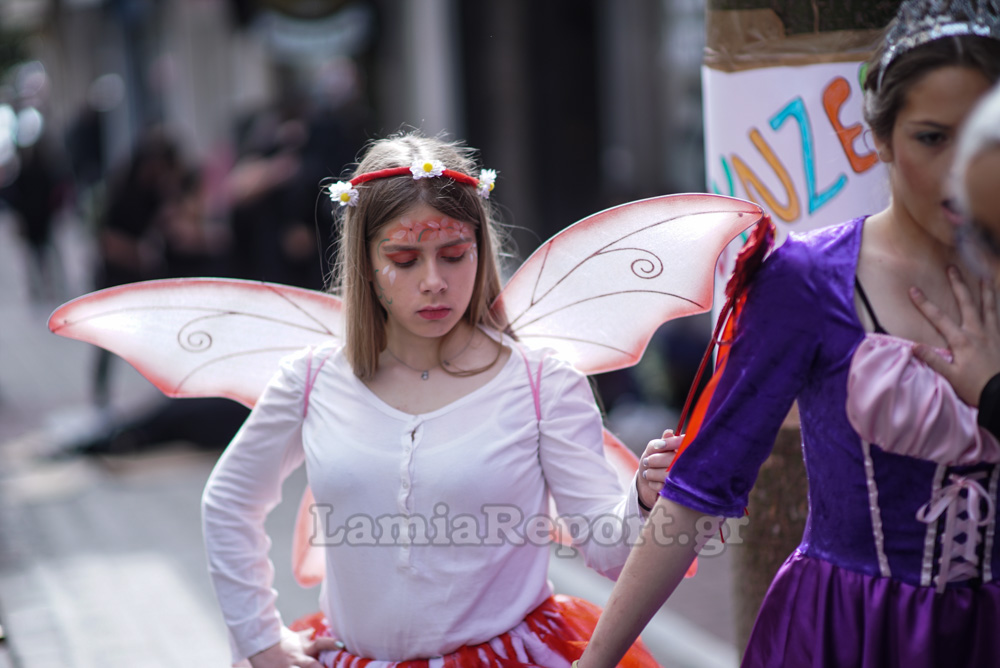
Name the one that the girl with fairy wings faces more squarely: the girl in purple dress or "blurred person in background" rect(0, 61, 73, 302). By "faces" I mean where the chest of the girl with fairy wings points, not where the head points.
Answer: the girl in purple dress

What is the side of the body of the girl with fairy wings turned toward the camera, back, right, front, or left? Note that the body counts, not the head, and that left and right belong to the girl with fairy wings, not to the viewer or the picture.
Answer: front

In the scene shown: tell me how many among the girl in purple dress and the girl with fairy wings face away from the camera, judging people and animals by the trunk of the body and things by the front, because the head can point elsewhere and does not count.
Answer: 0

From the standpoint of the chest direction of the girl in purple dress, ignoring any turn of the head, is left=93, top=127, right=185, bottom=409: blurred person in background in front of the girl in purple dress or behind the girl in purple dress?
behind

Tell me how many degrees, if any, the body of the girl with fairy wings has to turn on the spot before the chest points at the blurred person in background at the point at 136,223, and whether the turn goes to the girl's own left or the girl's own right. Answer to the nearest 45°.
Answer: approximately 180°
